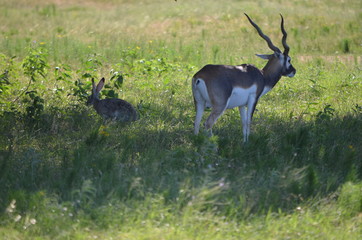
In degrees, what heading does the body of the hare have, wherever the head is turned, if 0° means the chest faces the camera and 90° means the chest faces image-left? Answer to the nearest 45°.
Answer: approximately 90°

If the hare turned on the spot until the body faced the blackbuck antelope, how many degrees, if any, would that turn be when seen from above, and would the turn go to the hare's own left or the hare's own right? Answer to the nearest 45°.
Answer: approximately 135° to the hare's own left
